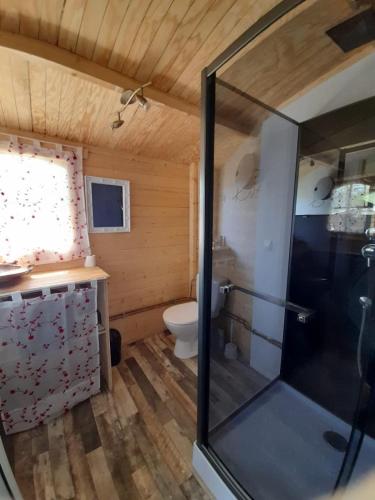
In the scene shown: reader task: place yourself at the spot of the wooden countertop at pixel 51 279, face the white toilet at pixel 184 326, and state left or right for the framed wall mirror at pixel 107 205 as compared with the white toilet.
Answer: left

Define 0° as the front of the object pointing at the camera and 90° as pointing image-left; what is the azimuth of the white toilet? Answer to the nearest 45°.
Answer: approximately 45°

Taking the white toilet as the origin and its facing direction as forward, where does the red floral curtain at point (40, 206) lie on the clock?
The red floral curtain is roughly at 1 o'clock from the white toilet.

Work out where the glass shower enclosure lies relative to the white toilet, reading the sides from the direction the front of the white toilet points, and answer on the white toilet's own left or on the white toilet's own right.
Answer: on the white toilet's own left

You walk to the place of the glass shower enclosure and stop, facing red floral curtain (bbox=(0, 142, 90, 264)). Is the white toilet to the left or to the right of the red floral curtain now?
right
